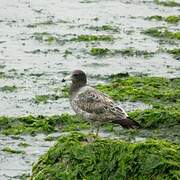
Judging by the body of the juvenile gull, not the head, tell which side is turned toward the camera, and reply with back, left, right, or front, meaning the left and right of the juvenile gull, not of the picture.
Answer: left
